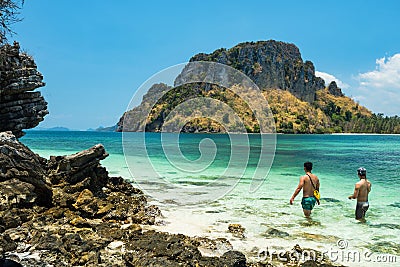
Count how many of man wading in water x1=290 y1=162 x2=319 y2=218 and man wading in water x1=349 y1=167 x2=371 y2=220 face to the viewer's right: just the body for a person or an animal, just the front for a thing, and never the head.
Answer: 0

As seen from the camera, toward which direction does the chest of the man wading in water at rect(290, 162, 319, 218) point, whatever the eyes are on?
away from the camera

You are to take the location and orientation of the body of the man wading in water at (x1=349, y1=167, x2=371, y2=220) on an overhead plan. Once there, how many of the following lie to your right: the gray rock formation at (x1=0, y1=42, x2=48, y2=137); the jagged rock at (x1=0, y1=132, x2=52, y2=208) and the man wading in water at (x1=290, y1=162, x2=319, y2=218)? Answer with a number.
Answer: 0

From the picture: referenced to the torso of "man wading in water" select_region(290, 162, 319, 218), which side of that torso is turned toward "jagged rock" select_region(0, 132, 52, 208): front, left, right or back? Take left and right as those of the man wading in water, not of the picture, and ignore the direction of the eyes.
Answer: left

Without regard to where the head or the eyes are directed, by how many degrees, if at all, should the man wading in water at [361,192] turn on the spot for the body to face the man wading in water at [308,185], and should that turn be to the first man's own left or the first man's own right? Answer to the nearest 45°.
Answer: approximately 90° to the first man's own left

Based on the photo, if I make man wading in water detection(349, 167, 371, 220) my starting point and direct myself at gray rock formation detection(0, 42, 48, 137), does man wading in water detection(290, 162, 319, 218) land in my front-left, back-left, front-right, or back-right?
front-left

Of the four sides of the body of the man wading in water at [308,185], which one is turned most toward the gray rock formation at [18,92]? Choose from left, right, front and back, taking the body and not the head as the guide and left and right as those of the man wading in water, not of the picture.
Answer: left
